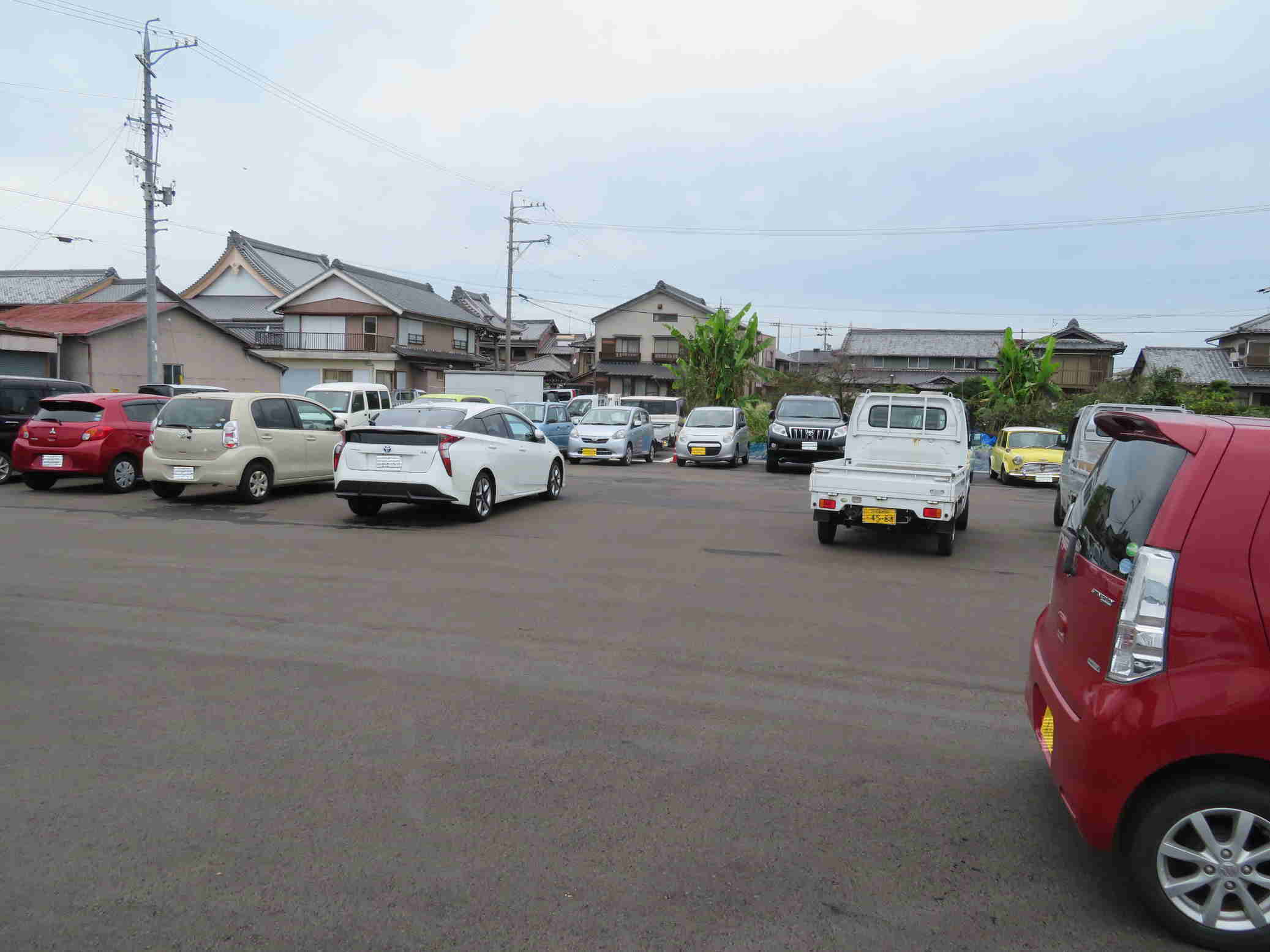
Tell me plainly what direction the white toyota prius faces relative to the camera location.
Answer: facing away from the viewer and to the right of the viewer

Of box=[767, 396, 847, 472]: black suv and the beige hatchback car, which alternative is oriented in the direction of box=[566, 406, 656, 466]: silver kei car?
the beige hatchback car

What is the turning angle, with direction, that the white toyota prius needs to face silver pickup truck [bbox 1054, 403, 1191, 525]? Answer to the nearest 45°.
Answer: approximately 45° to its right

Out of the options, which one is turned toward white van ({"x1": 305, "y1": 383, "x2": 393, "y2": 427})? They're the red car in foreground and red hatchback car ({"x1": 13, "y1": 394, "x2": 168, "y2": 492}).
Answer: the red hatchback car

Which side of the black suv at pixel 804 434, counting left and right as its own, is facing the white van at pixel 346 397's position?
right

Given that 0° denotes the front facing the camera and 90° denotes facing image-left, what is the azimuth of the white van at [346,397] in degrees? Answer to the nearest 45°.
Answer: approximately 45°

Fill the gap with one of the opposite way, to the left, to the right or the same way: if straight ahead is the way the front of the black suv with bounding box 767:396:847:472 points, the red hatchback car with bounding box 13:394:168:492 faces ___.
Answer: the opposite way

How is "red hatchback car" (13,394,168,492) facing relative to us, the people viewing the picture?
facing away from the viewer and to the right of the viewer

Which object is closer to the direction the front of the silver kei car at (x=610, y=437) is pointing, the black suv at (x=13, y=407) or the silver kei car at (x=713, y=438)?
the black suv

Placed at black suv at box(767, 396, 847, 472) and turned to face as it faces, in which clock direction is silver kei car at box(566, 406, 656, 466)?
The silver kei car is roughly at 3 o'clock from the black suv.
